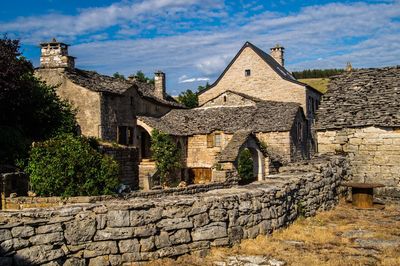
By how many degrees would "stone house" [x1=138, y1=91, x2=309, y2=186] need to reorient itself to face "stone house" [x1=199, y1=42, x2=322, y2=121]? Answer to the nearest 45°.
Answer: approximately 180°

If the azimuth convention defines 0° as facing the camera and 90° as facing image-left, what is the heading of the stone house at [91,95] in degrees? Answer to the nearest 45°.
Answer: approximately 315°

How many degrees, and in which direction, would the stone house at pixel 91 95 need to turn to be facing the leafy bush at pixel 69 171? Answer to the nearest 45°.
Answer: approximately 45° to its right

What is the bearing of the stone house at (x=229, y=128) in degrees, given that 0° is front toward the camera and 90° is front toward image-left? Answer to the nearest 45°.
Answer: approximately 0°

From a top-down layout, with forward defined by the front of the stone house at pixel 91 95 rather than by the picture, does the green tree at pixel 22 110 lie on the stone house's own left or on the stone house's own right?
on the stone house's own right

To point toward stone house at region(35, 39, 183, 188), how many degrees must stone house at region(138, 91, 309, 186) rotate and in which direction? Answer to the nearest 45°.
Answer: approximately 45° to its right
